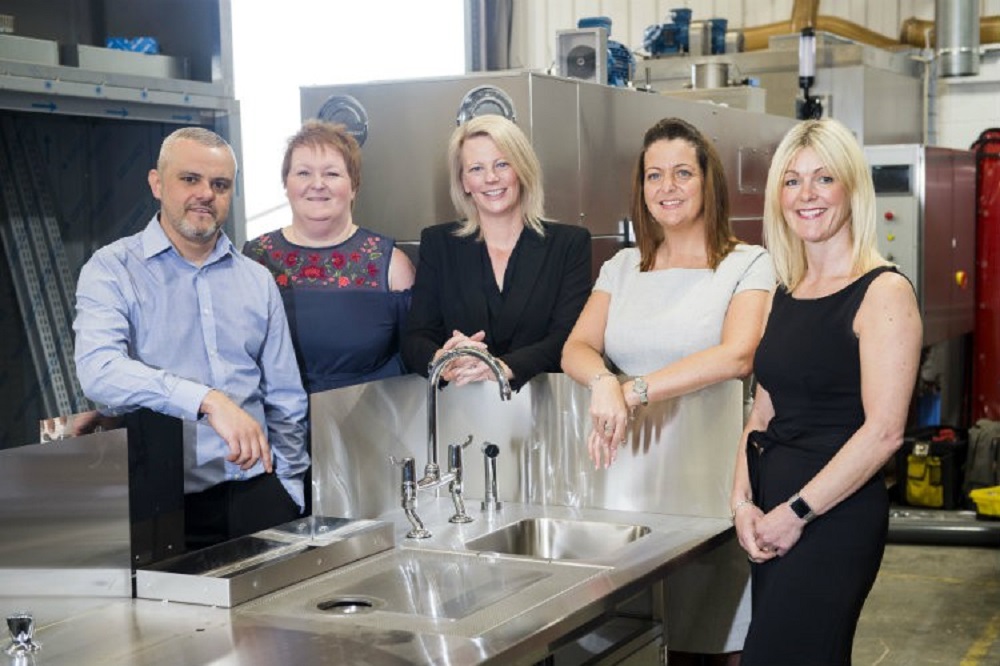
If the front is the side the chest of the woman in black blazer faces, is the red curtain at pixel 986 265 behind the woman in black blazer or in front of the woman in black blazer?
behind

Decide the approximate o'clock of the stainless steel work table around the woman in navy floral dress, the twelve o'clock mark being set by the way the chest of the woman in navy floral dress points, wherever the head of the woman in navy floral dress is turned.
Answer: The stainless steel work table is roughly at 12 o'clock from the woman in navy floral dress.

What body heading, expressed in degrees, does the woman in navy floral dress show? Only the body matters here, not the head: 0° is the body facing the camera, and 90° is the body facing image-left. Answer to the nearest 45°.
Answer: approximately 0°

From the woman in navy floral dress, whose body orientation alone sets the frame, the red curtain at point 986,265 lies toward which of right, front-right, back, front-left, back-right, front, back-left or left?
back-left

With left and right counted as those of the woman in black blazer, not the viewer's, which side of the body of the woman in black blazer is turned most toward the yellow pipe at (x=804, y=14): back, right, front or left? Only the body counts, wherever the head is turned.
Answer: back

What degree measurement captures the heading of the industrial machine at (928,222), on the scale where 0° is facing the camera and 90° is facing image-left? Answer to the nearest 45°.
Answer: approximately 45°

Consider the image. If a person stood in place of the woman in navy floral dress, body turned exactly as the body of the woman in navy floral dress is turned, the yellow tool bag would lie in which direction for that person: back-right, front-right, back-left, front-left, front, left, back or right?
back-left

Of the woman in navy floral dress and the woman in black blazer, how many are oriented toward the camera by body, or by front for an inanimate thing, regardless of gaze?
2

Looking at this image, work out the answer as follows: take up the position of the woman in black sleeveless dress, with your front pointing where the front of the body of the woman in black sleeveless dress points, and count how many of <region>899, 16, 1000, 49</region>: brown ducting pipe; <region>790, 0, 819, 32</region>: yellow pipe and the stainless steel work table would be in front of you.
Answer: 1
